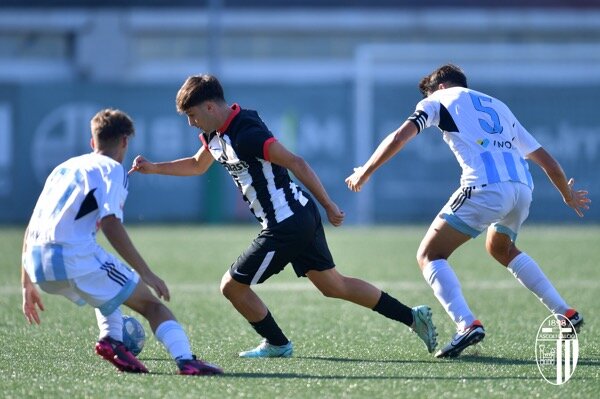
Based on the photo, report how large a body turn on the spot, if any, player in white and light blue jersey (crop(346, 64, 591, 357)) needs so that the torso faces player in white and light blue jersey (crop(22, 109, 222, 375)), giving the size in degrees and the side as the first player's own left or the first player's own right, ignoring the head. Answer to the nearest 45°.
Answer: approximately 90° to the first player's own left

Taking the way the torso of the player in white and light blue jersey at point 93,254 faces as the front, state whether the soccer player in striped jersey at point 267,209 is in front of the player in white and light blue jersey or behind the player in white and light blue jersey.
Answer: in front

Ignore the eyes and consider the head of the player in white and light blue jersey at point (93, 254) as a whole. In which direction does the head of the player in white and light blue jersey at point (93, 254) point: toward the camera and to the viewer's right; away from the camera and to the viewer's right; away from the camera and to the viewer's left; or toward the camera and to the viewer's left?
away from the camera and to the viewer's right

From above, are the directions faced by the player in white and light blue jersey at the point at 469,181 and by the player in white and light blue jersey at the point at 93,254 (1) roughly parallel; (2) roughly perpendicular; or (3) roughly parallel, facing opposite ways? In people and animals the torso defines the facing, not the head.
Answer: roughly perpendicular

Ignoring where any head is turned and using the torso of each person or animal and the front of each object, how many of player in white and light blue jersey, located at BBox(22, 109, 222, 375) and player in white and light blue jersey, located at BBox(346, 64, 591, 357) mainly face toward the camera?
0

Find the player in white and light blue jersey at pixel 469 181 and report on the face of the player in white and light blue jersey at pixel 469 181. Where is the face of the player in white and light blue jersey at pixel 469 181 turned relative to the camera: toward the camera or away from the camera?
away from the camera

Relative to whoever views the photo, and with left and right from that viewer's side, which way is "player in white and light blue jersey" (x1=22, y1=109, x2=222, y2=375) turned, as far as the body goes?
facing away from the viewer and to the right of the viewer

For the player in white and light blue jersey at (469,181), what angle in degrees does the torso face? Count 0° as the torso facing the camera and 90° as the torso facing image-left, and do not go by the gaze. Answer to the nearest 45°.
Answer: approximately 135°

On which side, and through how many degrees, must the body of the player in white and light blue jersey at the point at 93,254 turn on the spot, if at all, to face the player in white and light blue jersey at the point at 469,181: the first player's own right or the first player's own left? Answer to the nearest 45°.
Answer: approximately 45° to the first player's own right
